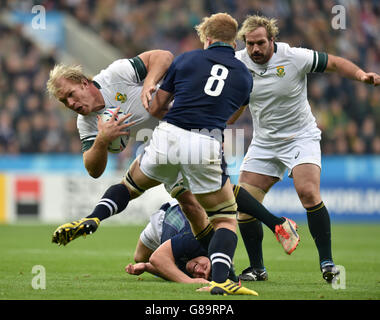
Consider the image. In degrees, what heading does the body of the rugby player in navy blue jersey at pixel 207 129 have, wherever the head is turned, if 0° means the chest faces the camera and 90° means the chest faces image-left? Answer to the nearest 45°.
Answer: approximately 180°

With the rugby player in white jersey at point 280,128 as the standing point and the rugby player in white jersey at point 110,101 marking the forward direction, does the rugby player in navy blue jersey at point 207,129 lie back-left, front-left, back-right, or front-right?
front-left

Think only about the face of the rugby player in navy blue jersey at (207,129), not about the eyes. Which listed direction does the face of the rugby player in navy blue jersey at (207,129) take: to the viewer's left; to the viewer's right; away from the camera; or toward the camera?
away from the camera

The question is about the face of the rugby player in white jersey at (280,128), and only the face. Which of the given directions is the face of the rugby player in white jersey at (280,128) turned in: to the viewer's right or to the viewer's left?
to the viewer's left
